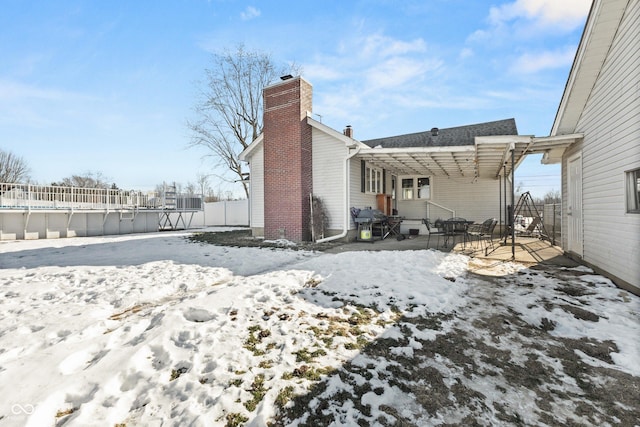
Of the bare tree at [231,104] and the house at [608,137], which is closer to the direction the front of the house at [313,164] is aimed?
the bare tree

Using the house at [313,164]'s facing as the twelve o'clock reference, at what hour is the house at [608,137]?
the house at [608,137] is roughly at 4 o'clock from the house at [313,164].

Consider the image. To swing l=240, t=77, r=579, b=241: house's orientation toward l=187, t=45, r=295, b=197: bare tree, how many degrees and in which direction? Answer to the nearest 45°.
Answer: approximately 45° to its left

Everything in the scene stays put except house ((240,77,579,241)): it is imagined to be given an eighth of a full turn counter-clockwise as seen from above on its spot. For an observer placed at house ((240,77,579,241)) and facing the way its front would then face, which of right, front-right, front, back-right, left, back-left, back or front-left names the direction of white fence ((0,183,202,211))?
front-left

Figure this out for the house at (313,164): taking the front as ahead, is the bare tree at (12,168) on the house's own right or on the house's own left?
on the house's own left

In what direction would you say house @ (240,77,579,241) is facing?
away from the camera
